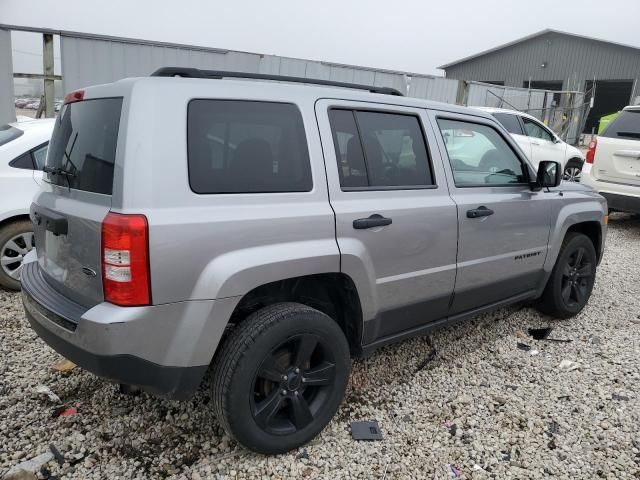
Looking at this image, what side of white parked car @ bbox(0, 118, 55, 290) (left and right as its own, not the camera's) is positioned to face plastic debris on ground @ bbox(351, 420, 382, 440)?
right

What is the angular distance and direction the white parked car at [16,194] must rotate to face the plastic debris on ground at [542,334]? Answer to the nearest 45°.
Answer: approximately 90° to its right

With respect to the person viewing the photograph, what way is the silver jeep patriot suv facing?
facing away from the viewer and to the right of the viewer

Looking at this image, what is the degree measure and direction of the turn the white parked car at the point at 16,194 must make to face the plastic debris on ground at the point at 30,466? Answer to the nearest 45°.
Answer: approximately 135° to its right

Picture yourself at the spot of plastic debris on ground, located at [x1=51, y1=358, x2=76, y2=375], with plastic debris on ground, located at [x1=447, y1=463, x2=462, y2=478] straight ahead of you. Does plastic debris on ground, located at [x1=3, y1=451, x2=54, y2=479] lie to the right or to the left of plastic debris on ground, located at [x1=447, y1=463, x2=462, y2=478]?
right

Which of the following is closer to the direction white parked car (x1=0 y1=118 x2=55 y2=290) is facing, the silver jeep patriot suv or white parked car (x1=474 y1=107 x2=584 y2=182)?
the white parked car

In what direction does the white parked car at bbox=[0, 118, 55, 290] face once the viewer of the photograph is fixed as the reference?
facing away from the viewer and to the right of the viewer
